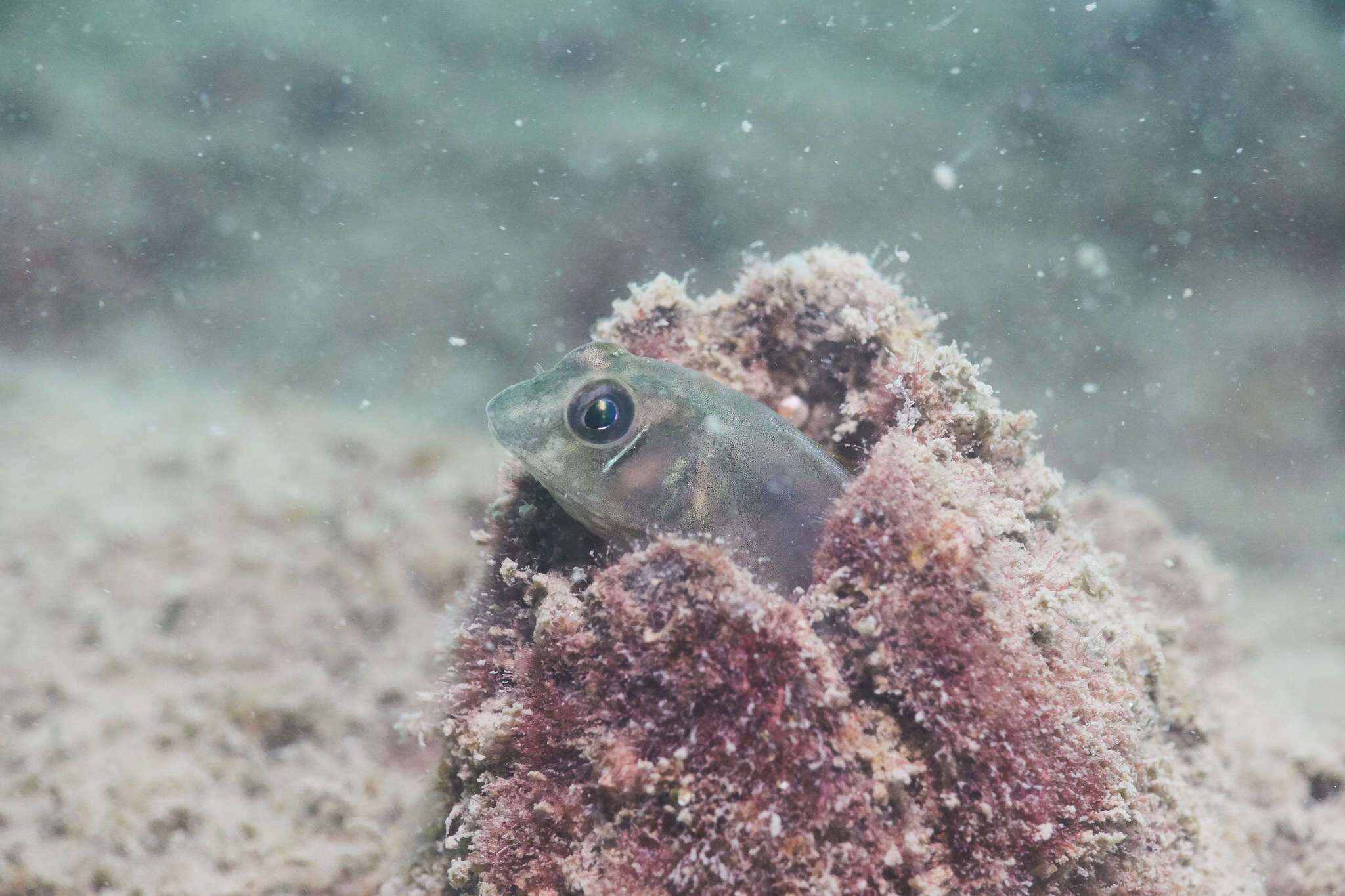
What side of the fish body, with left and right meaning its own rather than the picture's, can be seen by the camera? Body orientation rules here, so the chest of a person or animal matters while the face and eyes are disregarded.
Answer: left
